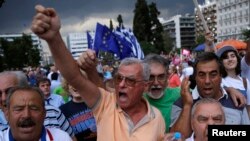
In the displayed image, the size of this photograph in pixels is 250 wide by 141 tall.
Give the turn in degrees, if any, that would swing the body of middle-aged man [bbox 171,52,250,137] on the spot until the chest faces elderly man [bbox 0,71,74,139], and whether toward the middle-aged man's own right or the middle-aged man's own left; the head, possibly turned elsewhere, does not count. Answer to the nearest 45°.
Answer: approximately 90° to the middle-aged man's own right

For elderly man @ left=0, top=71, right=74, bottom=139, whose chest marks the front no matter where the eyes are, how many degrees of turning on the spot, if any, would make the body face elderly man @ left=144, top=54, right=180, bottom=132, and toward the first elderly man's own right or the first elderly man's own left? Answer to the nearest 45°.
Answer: approximately 135° to the first elderly man's own left

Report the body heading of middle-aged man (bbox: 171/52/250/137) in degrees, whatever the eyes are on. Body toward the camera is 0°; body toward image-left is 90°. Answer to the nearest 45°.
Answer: approximately 0°

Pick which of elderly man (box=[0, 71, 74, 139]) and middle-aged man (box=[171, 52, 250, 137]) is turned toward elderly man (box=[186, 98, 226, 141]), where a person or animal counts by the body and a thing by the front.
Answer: middle-aged man (box=[171, 52, 250, 137])

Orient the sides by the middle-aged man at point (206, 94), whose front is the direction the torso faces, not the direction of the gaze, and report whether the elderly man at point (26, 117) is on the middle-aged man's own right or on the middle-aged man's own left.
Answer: on the middle-aged man's own right

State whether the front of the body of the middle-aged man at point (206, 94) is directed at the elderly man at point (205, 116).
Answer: yes

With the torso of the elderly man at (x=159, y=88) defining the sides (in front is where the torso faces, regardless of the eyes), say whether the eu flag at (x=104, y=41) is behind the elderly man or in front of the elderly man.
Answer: behind
